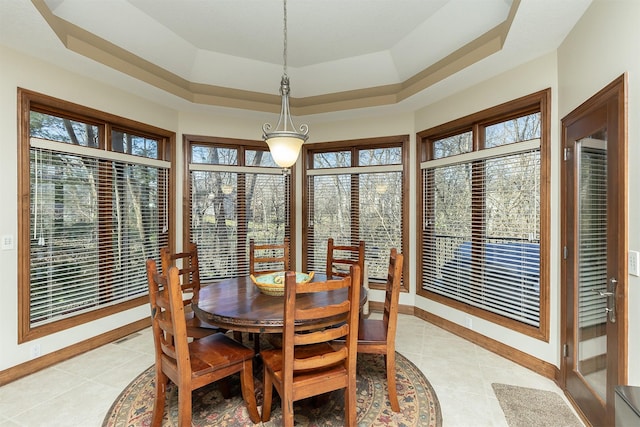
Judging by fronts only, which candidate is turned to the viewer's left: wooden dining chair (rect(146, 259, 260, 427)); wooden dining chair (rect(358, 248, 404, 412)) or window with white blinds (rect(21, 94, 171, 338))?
wooden dining chair (rect(358, 248, 404, 412))

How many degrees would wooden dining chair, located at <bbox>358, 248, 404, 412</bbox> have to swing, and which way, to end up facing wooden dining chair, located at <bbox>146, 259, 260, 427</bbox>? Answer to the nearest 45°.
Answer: approximately 45° to its left

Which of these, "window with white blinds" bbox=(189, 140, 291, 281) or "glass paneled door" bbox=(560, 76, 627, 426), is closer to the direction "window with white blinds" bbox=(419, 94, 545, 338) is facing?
the window with white blinds

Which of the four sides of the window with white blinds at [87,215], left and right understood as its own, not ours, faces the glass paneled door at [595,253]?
front

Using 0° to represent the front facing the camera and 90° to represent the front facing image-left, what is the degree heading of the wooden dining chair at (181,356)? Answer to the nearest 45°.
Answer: approximately 225°

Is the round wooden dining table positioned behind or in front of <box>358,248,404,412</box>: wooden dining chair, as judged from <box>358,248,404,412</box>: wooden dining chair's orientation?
in front

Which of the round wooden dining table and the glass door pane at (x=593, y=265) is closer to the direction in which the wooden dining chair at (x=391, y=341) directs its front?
the round wooden dining table

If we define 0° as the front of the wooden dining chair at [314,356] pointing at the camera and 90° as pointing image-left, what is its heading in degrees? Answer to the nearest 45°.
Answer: approximately 135°

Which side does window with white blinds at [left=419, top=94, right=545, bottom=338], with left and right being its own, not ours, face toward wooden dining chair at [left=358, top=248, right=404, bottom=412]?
front

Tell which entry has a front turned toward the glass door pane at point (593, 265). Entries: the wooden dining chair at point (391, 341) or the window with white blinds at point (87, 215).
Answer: the window with white blinds

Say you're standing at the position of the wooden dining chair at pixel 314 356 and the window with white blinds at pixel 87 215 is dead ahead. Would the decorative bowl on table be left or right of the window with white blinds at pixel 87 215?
right

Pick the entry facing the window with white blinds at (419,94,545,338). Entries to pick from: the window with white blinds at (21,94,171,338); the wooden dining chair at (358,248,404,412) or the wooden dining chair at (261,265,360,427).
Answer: the window with white blinds at (21,94,171,338)

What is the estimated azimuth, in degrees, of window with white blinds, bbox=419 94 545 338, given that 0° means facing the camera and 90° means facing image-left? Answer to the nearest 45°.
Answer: approximately 45°

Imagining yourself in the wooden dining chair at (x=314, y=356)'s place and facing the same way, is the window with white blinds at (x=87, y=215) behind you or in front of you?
in front

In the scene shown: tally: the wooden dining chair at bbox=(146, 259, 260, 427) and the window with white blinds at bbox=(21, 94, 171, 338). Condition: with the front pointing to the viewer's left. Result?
0

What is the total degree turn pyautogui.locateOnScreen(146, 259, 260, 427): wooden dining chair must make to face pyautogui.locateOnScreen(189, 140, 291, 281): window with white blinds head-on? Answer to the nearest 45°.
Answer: approximately 45° to its left

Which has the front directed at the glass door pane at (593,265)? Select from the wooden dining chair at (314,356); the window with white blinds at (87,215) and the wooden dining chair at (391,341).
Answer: the window with white blinds
